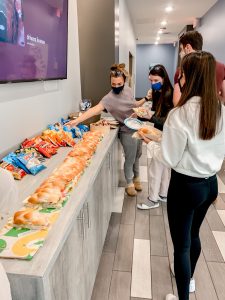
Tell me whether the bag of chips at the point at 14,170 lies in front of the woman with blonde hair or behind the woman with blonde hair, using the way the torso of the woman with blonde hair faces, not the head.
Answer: in front

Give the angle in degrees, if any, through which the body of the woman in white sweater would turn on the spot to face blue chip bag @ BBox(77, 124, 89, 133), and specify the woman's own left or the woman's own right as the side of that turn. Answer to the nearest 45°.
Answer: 0° — they already face it

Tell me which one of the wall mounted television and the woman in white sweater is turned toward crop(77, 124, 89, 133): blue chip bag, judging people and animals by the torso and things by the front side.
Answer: the woman in white sweater

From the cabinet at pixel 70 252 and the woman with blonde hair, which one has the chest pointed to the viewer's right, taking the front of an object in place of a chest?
the cabinet

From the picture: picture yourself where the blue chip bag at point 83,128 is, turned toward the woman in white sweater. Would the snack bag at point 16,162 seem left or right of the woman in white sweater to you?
right

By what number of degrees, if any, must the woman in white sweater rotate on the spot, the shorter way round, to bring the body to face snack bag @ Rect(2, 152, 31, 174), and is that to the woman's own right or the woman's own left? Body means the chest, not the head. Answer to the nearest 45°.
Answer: approximately 45° to the woman's own left

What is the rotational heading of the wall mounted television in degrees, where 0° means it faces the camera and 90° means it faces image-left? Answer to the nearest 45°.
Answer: approximately 315°

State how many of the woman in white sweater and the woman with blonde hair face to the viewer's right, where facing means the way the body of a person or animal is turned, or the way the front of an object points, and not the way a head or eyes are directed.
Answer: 0

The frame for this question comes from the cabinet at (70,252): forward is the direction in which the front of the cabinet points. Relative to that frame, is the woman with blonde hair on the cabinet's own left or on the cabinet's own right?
on the cabinet's own left

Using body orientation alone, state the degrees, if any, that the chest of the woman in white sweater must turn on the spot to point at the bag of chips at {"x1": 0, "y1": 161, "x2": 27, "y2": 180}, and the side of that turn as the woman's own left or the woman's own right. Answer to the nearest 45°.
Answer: approximately 45° to the woman's own left

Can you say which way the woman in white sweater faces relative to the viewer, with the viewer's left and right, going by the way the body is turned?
facing away from the viewer and to the left of the viewer
